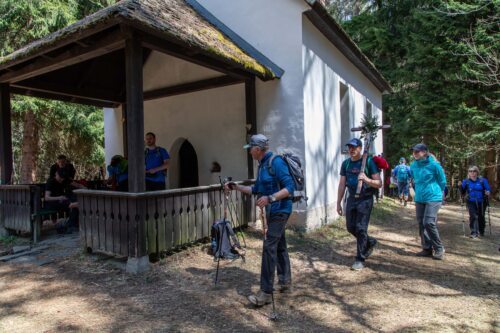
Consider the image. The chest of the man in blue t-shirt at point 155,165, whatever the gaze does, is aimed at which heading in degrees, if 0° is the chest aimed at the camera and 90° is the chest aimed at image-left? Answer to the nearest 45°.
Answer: approximately 45°

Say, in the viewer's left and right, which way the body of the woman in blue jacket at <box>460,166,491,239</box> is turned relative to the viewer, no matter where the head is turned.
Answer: facing the viewer

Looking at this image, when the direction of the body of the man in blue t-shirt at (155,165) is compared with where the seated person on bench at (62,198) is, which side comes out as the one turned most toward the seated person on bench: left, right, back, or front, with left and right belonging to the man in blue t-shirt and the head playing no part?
right

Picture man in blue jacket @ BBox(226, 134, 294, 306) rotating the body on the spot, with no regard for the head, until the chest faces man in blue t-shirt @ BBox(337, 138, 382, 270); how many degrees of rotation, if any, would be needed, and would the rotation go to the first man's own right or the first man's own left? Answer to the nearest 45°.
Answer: approximately 135° to the first man's own right

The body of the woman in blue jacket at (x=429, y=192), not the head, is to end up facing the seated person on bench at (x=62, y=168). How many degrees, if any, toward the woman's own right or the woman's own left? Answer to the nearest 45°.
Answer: approximately 45° to the woman's own right

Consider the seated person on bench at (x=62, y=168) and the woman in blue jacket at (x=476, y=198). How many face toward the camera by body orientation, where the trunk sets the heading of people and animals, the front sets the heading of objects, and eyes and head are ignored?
2

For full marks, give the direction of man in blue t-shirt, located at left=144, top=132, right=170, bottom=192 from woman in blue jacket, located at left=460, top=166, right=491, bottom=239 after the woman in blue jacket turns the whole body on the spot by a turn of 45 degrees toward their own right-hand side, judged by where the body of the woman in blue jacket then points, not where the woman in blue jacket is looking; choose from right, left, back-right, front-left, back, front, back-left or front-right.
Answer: front

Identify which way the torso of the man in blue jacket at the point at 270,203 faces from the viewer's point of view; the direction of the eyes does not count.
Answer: to the viewer's left

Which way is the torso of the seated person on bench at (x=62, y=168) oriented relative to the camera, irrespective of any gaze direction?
toward the camera

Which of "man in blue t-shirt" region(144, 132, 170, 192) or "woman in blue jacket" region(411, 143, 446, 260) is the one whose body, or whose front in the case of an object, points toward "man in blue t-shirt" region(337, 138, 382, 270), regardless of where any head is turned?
the woman in blue jacket

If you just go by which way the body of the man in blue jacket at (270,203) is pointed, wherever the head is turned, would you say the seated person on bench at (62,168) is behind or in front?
in front

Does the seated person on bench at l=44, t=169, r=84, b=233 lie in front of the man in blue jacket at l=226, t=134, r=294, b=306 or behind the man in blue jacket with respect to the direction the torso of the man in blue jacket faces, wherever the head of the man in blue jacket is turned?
in front

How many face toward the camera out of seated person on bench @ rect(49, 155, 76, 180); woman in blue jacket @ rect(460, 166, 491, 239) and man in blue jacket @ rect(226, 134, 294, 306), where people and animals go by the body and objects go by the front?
2

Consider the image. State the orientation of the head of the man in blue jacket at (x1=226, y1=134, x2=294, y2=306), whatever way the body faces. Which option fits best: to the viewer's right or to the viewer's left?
to the viewer's left

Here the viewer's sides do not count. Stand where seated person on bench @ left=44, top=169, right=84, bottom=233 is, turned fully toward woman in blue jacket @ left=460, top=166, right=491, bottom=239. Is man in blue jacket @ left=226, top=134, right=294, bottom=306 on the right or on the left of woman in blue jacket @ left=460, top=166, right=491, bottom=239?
right

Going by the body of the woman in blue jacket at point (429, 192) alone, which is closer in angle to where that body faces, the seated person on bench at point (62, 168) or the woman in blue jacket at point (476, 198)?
the seated person on bench
